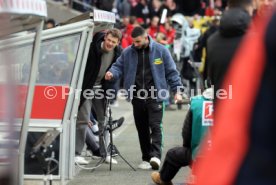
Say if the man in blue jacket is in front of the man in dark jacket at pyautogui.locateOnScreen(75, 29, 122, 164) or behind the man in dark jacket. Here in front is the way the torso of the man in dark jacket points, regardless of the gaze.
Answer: in front

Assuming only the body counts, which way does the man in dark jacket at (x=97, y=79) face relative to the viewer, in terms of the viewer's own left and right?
facing the viewer and to the right of the viewer

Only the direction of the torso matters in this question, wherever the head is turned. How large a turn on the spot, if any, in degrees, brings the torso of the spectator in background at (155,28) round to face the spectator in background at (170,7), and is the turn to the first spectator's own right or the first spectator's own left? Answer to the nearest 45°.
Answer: approximately 180°

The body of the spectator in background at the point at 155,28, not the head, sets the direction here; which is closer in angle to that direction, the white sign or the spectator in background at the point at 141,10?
the white sign

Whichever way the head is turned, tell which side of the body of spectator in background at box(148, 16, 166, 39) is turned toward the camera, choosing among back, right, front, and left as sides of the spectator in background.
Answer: front

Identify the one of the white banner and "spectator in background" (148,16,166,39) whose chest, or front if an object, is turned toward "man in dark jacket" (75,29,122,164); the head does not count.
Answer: the spectator in background

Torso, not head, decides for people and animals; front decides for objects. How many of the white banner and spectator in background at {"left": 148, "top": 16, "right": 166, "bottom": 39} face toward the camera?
2

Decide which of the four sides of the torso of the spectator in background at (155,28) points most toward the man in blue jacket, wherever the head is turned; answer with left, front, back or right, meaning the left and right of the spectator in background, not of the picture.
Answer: front

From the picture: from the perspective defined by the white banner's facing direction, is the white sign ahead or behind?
behind

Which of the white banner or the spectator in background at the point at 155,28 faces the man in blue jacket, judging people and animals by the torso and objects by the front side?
the spectator in background

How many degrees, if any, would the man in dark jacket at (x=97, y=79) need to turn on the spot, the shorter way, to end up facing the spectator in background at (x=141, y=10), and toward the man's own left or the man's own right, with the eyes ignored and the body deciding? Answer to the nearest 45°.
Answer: approximately 135° to the man's own left
